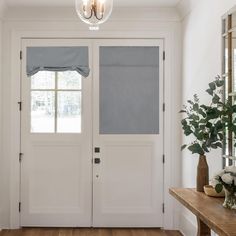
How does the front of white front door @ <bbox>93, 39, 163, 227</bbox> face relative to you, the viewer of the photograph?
facing the viewer

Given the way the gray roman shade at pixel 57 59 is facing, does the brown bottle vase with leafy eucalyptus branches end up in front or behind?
in front

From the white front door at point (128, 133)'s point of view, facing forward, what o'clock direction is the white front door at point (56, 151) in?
the white front door at point (56, 151) is roughly at 3 o'clock from the white front door at point (128, 133).

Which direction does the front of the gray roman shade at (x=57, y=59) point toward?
toward the camera

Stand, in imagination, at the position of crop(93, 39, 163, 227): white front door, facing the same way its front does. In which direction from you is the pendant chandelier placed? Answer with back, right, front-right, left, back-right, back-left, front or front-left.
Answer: front

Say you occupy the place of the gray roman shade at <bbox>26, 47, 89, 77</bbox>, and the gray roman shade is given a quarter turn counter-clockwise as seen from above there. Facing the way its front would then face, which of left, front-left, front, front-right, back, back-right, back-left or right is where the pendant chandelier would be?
right

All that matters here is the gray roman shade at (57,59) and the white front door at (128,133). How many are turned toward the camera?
2
